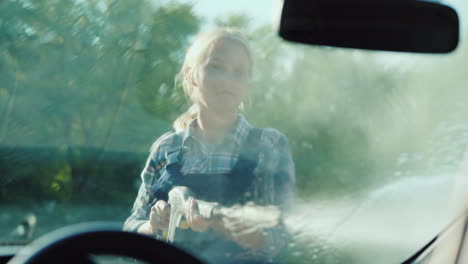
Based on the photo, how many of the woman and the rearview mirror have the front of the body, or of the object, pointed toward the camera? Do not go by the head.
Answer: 2

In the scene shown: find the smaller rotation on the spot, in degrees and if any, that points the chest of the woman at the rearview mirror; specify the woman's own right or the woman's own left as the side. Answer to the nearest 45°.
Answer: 0° — they already face it

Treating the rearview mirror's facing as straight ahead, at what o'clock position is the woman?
The woman is roughly at 5 o'clock from the rearview mirror.

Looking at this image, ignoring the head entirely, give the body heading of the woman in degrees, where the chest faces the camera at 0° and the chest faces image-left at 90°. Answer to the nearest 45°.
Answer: approximately 0°

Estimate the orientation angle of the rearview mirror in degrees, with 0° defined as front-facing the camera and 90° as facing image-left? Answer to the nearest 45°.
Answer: approximately 0°
